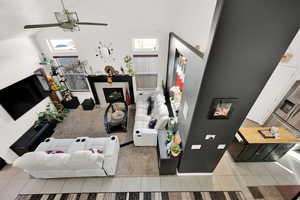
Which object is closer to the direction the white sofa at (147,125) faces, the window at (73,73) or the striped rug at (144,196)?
the window

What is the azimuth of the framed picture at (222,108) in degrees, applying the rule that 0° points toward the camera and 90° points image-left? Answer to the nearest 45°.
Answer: approximately 0°

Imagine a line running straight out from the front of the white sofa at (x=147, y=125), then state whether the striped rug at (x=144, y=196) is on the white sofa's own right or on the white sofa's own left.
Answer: on the white sofa's own left

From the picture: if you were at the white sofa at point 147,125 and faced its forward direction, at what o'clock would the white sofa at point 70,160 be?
The white sofa at point 70,160 is roughly at 11 o'clock from the white sofa at point 147,125.

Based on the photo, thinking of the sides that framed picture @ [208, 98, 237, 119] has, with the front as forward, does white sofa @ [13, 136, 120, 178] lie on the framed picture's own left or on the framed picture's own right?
on the framed picture's own right

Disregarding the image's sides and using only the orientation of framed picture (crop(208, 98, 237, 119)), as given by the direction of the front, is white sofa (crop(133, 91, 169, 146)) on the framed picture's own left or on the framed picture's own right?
on the framed picture's own right

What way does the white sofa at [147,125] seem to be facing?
to the viewer's left

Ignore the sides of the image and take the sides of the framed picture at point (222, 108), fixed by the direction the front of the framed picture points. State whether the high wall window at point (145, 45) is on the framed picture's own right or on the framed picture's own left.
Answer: on the framed picture's own right
